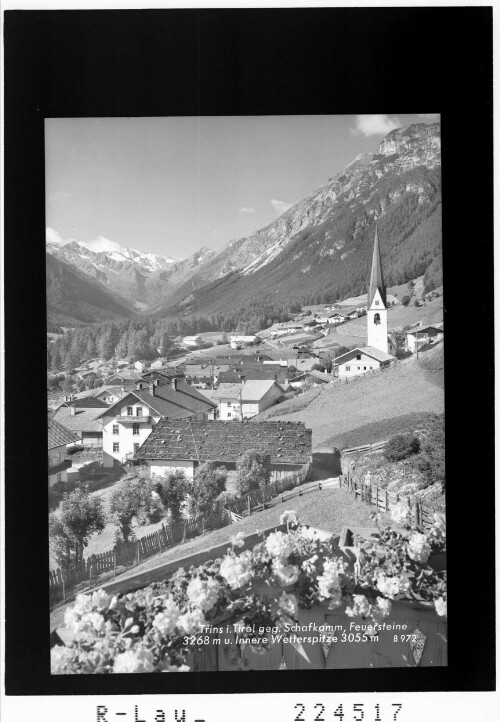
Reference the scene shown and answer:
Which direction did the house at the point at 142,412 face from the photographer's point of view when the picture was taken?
facing the viewer and to the left of the viewer
